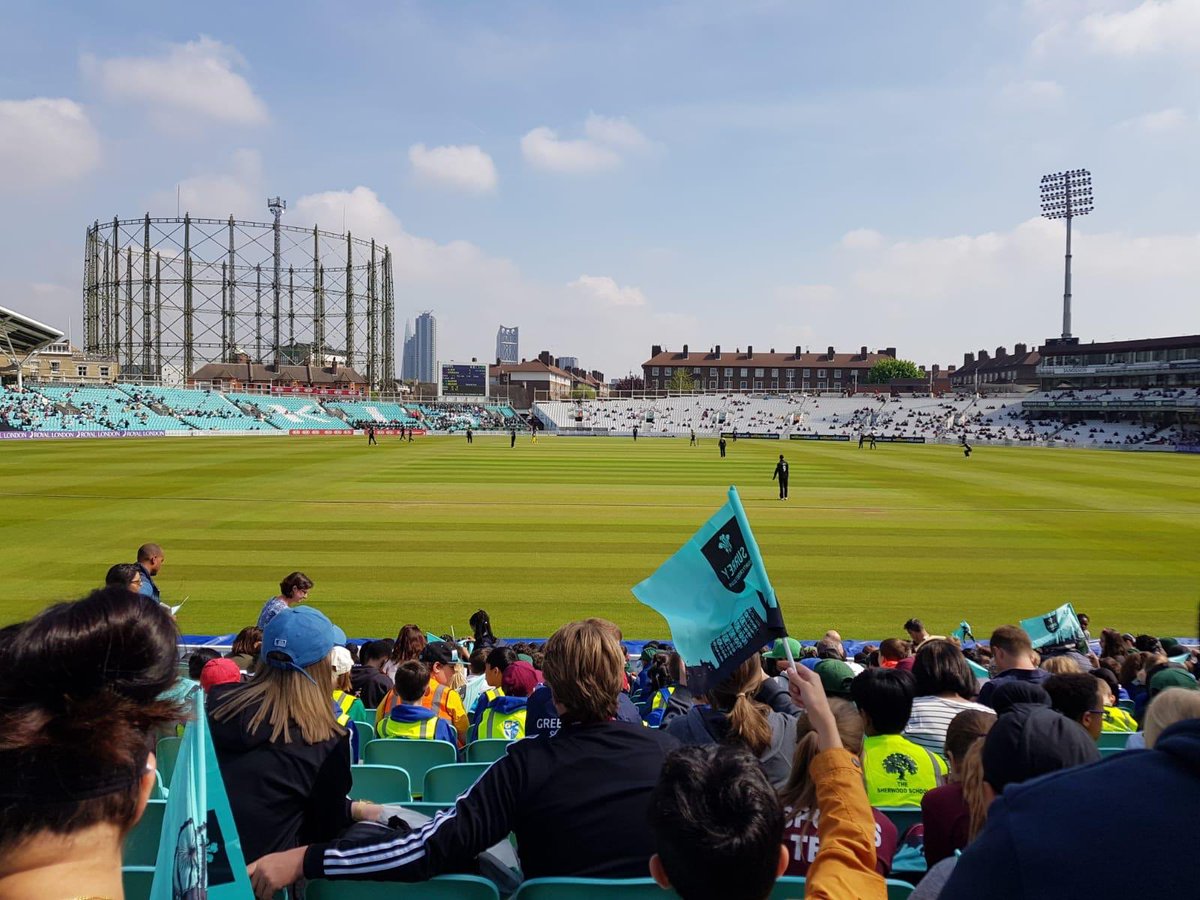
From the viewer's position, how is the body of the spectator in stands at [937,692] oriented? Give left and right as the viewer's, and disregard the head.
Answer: facing away from the viewer

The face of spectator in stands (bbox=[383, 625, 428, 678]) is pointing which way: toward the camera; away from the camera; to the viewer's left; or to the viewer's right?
away from the camera

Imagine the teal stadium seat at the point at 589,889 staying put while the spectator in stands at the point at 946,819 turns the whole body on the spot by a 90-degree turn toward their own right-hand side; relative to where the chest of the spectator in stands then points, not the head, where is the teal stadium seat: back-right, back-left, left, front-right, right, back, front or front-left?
back-right

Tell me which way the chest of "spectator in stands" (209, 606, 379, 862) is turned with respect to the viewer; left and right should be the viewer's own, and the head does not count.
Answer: facing away from the viewer and to the right of the viewer

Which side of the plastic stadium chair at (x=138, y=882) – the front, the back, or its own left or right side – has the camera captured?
back

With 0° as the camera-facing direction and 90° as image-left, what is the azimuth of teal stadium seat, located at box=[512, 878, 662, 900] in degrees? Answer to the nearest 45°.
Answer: approximately 180°

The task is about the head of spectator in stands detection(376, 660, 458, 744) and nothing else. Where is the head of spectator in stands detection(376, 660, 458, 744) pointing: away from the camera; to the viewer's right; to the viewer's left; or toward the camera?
away from the camera

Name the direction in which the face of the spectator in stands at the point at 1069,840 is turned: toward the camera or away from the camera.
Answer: away from the camera

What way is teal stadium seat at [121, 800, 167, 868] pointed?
away from the camera

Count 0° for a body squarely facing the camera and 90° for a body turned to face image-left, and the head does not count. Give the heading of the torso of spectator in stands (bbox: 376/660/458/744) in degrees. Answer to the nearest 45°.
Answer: approximately 180°

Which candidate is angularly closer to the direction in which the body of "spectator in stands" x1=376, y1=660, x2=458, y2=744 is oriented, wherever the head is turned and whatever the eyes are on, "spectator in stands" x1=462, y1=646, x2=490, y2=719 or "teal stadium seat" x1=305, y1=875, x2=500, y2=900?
the spectator in stands

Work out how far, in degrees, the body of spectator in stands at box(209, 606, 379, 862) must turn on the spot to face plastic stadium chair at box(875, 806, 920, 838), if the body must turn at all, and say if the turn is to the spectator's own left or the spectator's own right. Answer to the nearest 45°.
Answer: approximately 45° to the spectator's own right
